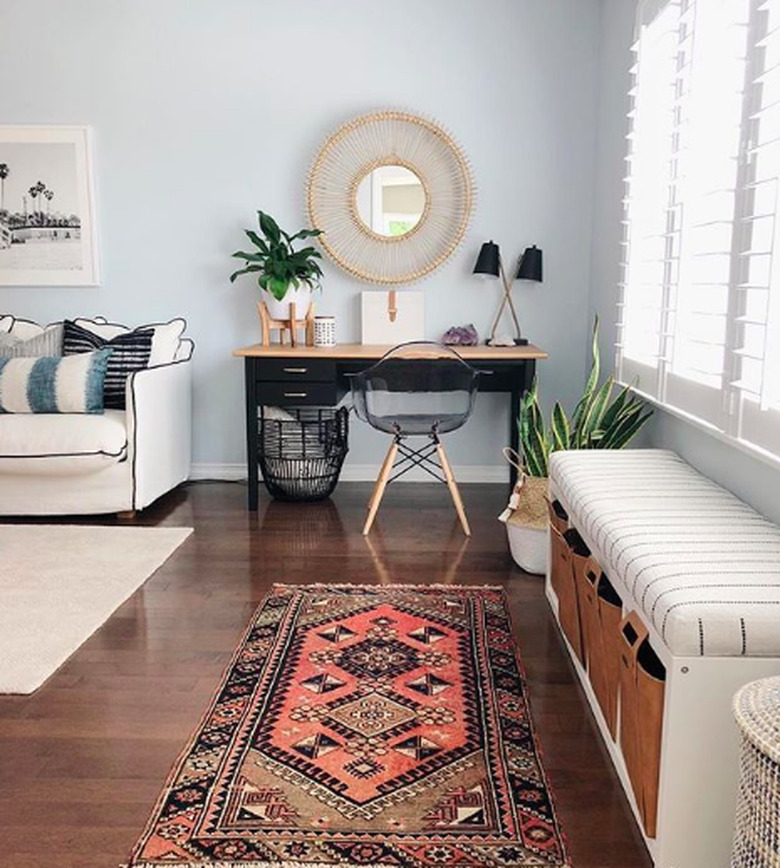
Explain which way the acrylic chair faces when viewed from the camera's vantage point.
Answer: facing away from the viewer

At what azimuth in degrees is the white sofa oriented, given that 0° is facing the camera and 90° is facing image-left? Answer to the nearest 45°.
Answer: approximately 0°

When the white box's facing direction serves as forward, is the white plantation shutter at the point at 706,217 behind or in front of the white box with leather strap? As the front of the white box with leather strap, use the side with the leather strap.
in front

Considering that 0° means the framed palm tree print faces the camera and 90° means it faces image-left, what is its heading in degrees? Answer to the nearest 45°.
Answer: approximately 0°

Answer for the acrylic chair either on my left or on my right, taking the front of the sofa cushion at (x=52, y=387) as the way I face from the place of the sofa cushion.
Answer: on my left

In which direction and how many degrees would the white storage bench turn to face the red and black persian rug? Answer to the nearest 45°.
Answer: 0° — it already faces it

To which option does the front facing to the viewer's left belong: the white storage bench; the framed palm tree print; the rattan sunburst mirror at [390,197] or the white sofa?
the white storage bench

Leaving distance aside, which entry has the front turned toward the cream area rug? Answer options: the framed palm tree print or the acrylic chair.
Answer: the framed palm tree print
